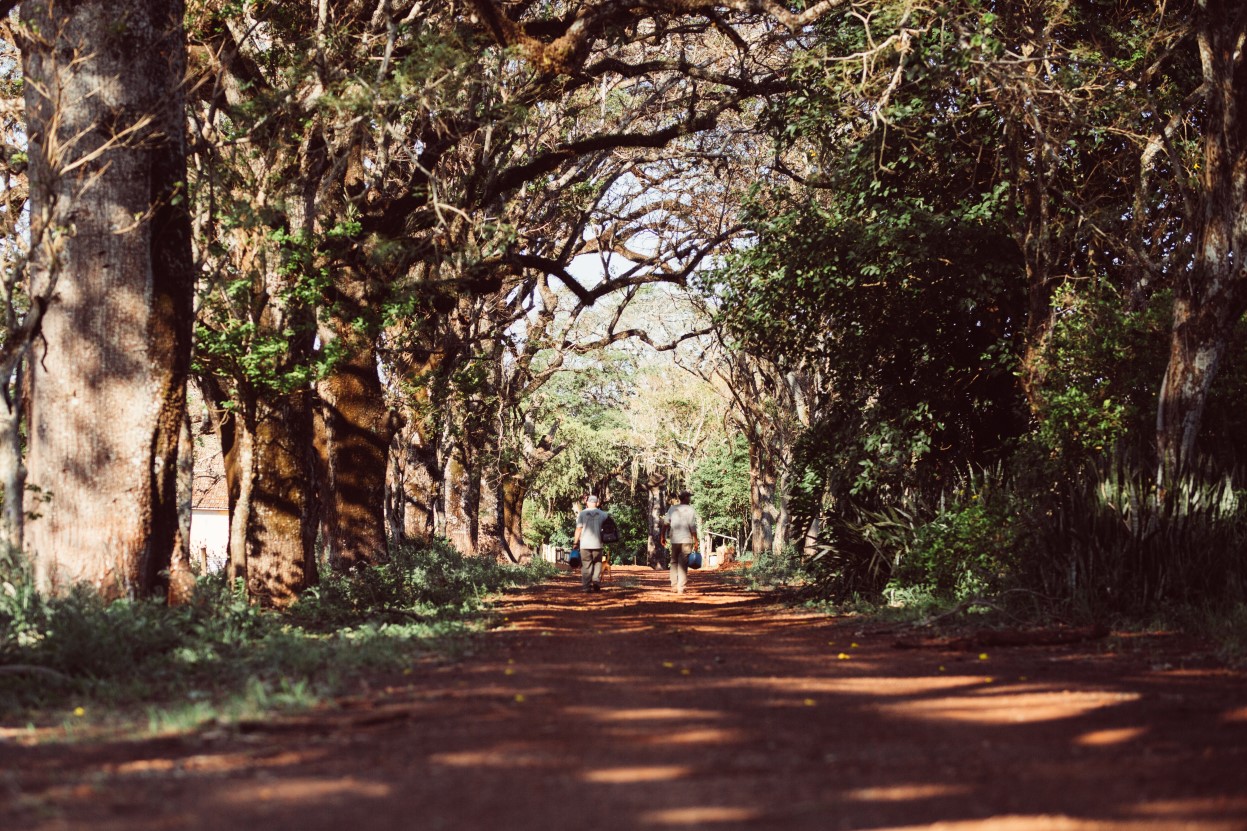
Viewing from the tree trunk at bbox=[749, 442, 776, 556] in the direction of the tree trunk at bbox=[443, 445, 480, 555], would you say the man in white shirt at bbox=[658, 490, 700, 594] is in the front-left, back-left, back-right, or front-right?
front-left

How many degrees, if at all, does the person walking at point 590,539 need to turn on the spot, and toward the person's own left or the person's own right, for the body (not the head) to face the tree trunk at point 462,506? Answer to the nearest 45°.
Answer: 0° — they already face it

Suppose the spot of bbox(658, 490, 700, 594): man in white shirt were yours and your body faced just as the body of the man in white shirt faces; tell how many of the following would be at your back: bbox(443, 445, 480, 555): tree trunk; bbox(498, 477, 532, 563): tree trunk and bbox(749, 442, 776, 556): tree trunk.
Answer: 0

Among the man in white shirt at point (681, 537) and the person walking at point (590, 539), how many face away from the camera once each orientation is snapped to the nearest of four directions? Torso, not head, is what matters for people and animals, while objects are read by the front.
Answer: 2

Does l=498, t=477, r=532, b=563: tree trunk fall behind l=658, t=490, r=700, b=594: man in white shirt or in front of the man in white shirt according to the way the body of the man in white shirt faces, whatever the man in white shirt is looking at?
in front

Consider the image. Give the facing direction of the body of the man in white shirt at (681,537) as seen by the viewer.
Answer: away from the camera

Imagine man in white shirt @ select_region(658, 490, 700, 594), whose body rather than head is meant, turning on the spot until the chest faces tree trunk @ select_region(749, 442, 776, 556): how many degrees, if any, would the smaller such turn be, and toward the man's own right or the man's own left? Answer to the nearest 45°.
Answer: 0° — they already face it

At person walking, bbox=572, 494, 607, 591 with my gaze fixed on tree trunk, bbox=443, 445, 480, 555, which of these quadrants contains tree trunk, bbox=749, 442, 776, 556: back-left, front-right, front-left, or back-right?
front-right

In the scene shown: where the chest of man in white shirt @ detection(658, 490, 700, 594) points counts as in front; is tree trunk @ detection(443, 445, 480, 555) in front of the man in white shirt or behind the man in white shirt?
in front

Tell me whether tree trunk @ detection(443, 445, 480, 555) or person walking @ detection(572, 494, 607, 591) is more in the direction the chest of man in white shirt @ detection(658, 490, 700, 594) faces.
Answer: the tree trunk

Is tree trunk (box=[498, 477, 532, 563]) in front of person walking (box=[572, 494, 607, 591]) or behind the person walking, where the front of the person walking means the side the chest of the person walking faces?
in front

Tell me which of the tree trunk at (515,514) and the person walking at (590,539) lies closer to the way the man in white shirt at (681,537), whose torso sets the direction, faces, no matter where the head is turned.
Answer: the tree trunk

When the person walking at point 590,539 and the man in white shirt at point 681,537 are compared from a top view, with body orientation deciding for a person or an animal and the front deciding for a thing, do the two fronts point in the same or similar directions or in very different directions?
same or similar directions

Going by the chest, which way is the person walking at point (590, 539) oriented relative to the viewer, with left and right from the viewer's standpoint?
facing away from the viewer

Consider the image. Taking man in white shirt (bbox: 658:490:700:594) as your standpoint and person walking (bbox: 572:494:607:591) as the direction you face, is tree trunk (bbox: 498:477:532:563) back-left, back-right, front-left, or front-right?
front-right

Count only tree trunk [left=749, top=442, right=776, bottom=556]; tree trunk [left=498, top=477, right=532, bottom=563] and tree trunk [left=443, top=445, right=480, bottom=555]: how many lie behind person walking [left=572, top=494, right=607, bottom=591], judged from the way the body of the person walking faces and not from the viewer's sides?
0
